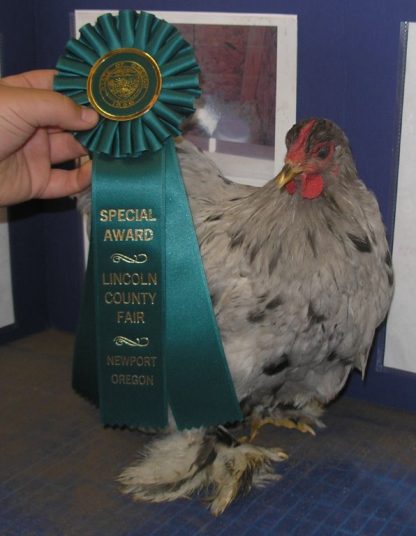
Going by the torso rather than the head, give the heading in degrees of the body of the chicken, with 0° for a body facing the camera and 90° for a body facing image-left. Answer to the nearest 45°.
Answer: approximately 315°

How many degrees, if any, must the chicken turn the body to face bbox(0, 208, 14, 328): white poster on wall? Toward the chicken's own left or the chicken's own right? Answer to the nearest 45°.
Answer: approximately 180°

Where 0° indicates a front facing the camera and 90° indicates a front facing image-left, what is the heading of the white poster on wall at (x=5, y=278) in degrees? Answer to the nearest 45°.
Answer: approximately 315°
